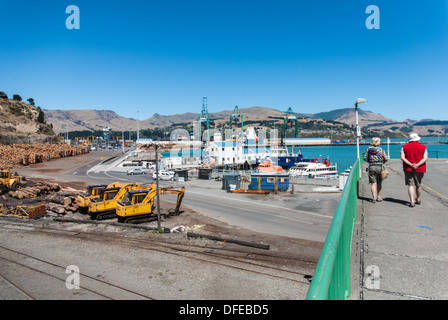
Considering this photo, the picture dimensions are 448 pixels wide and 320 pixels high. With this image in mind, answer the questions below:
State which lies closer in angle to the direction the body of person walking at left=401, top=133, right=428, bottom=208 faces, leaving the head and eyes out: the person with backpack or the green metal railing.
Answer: the person with backpack

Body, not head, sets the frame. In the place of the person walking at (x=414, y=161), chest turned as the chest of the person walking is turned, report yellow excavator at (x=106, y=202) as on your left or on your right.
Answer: on your left

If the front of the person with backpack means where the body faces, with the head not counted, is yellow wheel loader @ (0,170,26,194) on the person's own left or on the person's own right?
on the person's own left

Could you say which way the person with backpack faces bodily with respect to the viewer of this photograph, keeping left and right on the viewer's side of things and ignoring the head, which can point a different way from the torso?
facing away from the viewer

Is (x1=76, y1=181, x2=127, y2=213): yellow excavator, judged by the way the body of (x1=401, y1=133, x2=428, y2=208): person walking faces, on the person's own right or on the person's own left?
on the person's own left

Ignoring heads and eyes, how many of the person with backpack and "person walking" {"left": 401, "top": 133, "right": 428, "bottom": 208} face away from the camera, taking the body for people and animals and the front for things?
2

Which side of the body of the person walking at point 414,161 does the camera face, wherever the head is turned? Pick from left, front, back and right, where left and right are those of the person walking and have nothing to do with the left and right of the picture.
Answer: back
